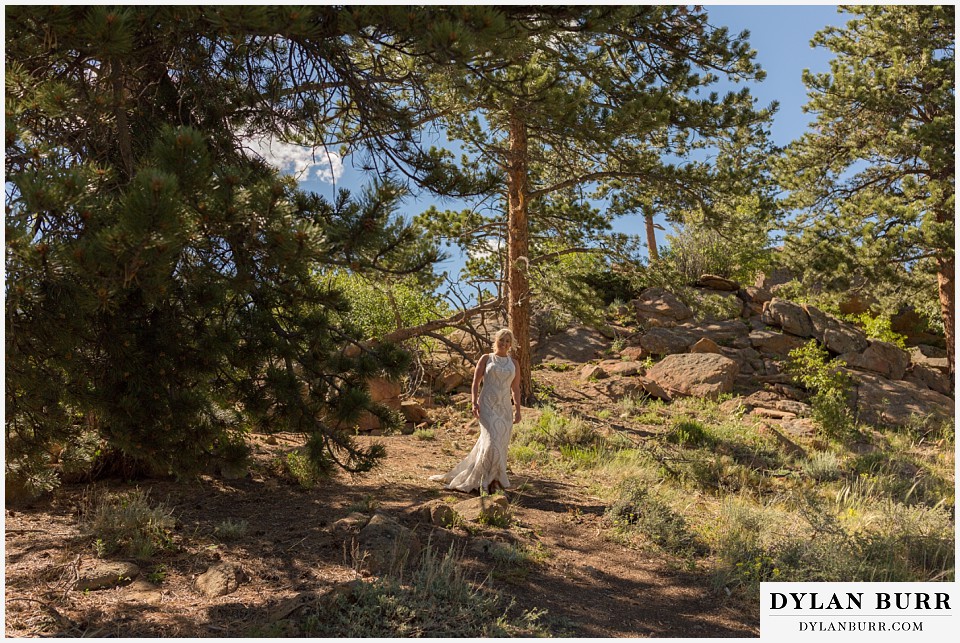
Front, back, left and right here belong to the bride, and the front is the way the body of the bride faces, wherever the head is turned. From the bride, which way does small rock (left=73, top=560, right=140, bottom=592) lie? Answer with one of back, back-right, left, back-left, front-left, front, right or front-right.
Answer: front-right

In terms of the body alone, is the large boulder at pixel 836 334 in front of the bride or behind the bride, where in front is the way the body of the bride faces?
behind

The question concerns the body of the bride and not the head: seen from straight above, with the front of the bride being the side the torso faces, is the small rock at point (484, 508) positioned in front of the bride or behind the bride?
in front

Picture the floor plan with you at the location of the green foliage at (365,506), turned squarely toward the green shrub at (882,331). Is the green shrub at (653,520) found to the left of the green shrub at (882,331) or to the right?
right

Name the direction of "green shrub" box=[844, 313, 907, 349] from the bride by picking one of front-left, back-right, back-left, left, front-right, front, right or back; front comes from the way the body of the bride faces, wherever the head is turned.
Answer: back-left

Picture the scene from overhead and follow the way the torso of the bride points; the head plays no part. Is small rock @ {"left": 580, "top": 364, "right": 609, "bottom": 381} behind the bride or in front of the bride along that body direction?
behind

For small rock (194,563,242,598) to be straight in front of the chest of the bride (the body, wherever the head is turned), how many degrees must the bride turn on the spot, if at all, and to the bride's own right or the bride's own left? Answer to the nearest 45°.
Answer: approximately 45° to the bride's own right

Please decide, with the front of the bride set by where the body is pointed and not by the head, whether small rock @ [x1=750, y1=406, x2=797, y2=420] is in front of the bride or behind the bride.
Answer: behind

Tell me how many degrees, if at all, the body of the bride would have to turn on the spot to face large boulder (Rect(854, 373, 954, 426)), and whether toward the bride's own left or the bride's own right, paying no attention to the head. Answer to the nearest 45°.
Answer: approximately 135° to the bride's own left

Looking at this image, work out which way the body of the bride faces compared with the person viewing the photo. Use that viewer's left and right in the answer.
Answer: facing the viewer

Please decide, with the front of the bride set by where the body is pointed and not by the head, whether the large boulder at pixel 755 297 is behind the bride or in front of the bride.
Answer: behind

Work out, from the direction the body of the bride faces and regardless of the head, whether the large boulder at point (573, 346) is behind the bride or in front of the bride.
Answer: behind

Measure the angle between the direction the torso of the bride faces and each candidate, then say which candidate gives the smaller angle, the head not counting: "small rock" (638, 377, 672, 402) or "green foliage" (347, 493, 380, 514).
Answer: the green foliage
